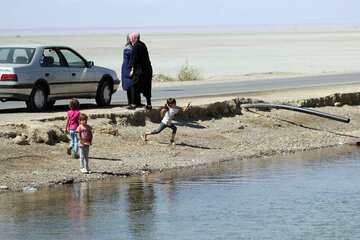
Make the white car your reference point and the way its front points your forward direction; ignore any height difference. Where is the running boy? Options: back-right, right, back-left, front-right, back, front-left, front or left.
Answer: right

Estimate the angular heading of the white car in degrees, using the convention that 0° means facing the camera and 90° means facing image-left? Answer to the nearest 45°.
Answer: approximately 225°

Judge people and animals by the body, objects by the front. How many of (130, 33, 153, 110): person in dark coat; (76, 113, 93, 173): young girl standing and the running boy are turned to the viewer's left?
1

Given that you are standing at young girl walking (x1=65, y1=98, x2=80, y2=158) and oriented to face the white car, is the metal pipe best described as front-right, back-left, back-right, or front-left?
front-right

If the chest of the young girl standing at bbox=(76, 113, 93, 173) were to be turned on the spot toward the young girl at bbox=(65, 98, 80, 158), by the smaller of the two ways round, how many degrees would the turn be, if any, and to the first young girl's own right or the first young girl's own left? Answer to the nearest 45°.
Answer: approximately 180°

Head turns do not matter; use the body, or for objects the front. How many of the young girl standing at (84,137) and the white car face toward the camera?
1

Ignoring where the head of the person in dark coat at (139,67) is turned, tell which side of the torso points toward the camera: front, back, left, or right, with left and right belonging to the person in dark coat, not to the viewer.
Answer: left

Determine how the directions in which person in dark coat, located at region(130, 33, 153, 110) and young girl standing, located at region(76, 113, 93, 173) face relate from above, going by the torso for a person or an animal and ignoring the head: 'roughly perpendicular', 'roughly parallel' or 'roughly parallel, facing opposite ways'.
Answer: roughly perpendicular

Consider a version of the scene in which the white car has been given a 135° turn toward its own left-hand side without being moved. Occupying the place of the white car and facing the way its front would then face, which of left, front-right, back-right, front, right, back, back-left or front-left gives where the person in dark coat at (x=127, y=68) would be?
back

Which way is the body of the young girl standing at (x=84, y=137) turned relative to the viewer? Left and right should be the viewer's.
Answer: facing the viewer
